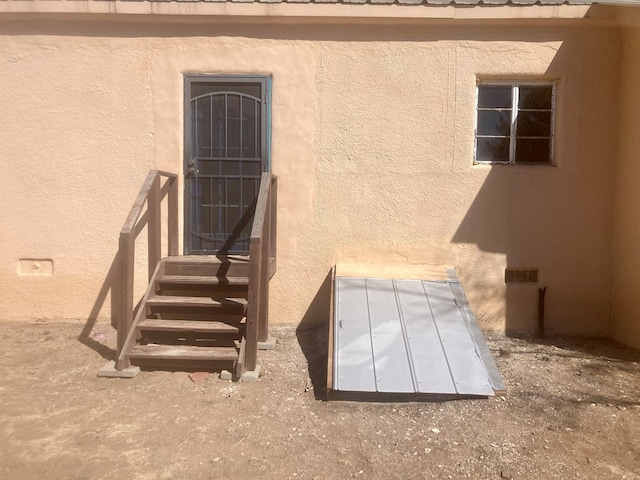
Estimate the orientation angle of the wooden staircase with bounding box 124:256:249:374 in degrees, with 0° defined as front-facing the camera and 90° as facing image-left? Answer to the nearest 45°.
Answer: approximately 0°

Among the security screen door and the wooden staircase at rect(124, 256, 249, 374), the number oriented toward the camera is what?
2

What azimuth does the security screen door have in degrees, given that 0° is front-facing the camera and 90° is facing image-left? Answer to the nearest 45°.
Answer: approximately 0°
